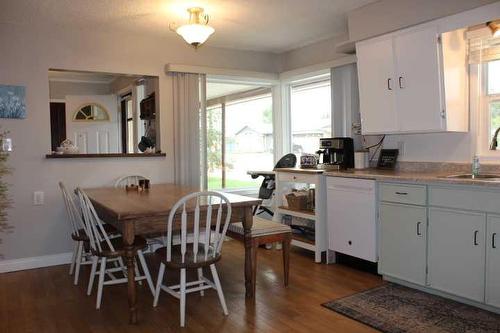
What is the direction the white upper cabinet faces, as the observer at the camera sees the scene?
facing the viewer and to the left of the viewer

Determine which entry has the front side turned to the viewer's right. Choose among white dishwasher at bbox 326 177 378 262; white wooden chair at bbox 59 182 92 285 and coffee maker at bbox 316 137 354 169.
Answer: the white wooden chair

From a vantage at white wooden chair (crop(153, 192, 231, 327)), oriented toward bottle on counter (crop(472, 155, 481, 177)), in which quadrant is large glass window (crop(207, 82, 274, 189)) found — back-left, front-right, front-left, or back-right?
front-left

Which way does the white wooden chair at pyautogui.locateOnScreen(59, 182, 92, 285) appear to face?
to the viewer's right

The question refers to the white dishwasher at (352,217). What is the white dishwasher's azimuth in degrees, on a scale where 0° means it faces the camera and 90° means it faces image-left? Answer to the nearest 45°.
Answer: approximately 45°

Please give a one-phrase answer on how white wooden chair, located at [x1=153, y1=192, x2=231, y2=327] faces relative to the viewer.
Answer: facing away from the viewer and to the left of the viewer

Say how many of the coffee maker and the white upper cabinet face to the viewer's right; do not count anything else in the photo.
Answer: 0

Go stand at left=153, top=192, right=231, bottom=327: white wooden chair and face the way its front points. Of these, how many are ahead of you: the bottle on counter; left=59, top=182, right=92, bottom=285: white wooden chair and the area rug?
1

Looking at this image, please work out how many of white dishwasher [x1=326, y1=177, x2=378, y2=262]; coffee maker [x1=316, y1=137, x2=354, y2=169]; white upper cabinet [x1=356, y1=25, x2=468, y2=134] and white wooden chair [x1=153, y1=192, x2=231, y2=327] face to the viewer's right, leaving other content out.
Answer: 0

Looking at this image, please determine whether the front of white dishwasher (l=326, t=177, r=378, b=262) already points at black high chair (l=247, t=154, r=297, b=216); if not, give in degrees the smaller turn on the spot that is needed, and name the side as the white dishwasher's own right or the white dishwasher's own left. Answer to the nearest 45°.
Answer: approximately 90° to the white dishwasher's own right

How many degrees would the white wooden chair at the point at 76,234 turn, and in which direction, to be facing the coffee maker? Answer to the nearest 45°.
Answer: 0° — it already faces it

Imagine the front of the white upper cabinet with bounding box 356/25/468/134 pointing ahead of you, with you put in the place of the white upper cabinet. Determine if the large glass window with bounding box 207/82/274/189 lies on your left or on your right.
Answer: on your right

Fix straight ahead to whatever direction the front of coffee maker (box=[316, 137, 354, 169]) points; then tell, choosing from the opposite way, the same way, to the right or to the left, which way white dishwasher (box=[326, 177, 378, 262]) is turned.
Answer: the same way

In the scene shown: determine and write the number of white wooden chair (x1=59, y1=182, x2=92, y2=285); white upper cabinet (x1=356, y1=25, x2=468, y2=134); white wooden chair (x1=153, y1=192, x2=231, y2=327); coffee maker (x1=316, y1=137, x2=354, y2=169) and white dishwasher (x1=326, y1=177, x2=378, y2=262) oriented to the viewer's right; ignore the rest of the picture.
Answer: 1

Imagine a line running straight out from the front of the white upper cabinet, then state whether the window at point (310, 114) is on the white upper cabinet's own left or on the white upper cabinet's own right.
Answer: on the white upper cabinet's own right
